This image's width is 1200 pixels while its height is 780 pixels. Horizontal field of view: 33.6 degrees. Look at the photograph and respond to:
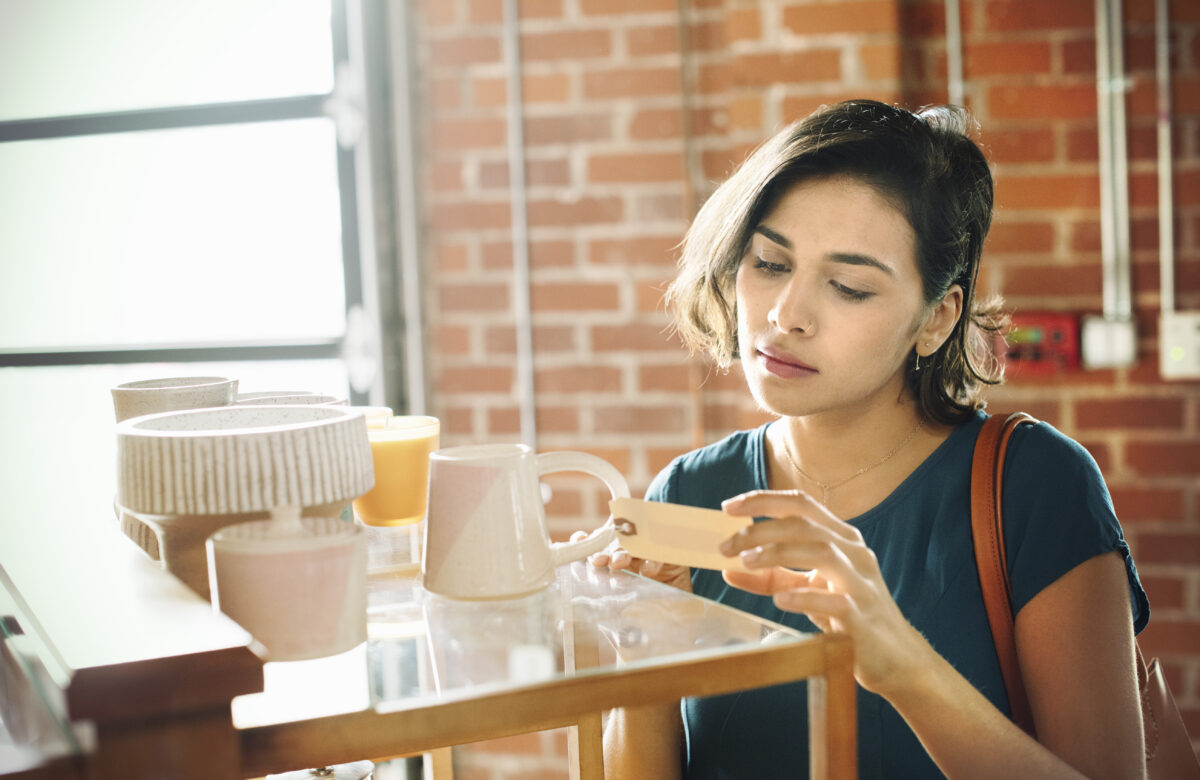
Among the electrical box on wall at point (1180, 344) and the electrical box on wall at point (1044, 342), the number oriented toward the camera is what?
2

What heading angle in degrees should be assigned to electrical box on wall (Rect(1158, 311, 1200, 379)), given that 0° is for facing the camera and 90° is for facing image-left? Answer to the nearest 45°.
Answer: approximately 0°

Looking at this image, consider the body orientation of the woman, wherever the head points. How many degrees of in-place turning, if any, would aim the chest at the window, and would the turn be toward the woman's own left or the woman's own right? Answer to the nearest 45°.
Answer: approximately 90° to the woman's own right

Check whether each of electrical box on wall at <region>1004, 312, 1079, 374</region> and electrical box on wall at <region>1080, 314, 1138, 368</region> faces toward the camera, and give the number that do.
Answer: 2
